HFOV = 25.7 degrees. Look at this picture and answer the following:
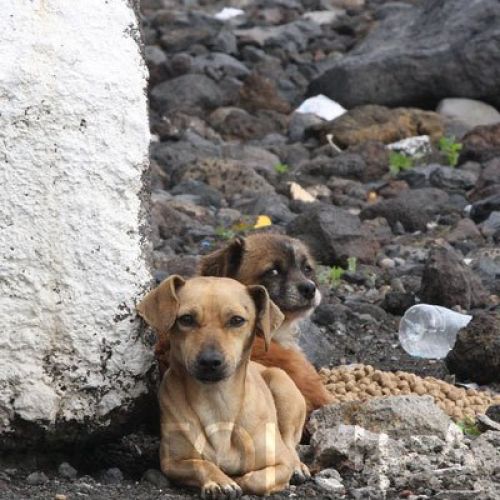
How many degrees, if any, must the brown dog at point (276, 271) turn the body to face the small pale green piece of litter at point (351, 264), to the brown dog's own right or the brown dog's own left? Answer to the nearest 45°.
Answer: approximately 135° to the brown dog's own left

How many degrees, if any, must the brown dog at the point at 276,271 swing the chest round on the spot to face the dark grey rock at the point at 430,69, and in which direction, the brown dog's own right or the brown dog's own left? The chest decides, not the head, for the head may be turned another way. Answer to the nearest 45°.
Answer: approximately 135° to the brown dog's own left

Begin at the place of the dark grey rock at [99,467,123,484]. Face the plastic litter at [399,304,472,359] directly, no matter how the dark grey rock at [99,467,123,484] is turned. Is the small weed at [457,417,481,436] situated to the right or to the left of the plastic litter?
right
